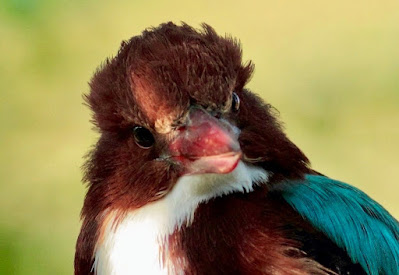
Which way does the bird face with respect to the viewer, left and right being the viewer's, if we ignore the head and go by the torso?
facing the viewer and to the left of the viewer
